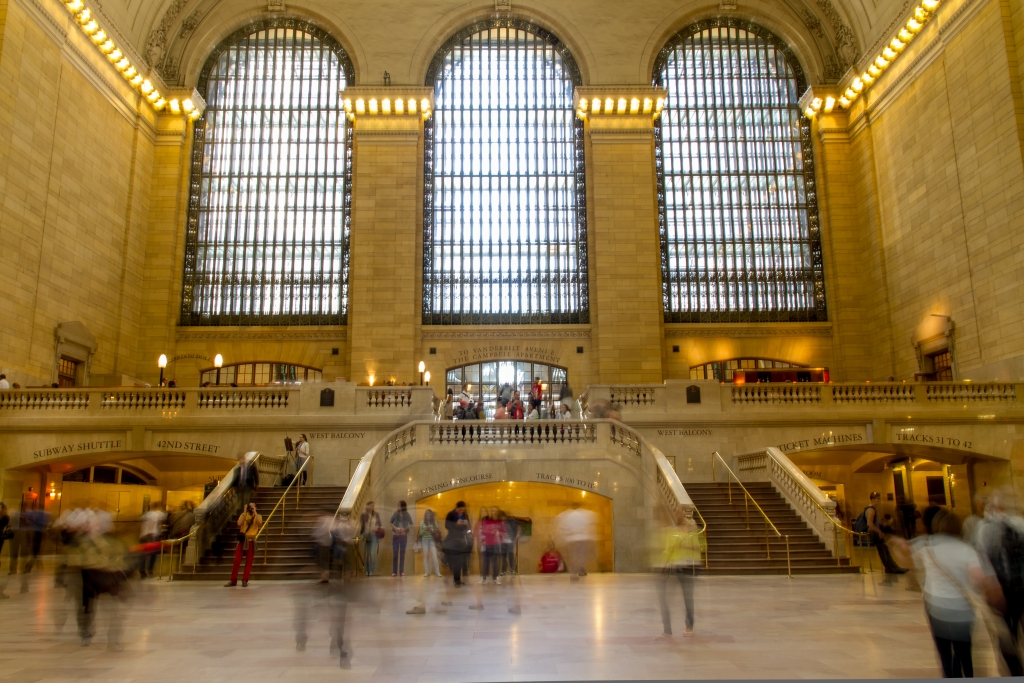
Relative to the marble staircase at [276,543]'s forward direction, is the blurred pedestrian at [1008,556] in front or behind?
in front

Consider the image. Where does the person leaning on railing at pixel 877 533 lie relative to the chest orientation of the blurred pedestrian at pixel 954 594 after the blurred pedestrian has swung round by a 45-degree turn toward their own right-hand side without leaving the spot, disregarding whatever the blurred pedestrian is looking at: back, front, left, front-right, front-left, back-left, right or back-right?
front-left

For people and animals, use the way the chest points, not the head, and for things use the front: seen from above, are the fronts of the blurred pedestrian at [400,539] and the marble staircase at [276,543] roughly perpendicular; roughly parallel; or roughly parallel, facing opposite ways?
roughly parallel

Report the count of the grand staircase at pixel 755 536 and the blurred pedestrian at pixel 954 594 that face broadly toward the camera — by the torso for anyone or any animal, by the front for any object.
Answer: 1

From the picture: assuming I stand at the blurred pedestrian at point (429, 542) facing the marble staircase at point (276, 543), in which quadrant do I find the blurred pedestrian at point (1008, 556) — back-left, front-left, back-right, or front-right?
back-left

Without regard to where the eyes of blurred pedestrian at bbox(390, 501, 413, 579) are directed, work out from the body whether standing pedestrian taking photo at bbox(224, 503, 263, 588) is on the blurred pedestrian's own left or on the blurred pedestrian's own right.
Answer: on the blurred pedestrian's own right

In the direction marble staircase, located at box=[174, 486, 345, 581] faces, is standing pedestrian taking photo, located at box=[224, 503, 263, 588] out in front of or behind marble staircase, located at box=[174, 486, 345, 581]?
in front

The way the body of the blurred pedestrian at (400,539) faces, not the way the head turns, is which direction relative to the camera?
toward the camera

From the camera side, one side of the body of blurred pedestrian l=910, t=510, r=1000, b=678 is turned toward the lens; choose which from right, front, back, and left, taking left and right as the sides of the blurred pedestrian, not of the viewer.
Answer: back

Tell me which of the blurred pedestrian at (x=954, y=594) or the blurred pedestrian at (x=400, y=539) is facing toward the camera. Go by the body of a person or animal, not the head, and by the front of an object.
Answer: the blurred pedestrian at (x=400, y=539)

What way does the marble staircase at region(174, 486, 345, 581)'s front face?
toward the camera

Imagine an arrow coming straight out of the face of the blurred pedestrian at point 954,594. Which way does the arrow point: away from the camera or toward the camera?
away from the camera

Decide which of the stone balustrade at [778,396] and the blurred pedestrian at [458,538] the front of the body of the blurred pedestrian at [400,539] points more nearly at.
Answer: the blurred pedestrian

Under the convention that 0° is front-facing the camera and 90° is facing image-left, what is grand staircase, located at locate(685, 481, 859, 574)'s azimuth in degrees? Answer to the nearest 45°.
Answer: approximately 0°

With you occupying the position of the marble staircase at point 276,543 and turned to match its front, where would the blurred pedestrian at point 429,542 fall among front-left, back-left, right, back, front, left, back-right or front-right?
front-left

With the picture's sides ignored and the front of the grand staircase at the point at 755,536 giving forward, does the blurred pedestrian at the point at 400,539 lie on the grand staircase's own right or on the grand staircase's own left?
on the grand staircase's own right

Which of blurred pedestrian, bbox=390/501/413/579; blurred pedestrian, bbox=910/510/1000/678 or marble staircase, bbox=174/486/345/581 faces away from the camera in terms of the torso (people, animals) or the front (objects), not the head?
blurred pedestrian, bbox=910/510/1000/678

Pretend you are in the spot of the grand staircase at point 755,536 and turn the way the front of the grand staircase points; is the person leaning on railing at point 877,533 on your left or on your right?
on your left
